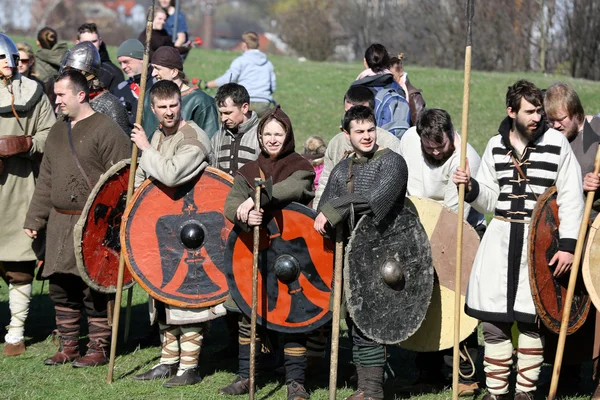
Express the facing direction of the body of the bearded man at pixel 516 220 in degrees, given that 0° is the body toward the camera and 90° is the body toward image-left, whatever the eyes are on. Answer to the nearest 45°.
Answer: approximately 0°

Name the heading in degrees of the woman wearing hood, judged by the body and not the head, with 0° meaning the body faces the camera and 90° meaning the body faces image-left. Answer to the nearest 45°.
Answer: approximately 0°

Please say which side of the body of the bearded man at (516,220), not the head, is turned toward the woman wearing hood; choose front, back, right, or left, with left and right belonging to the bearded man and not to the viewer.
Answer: right

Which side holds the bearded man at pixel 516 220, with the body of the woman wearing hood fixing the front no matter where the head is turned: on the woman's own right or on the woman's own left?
on the woman's own left

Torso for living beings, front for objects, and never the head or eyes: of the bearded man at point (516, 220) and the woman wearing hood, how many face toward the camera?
2
